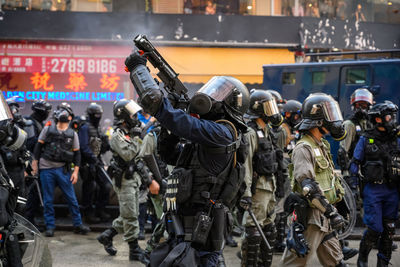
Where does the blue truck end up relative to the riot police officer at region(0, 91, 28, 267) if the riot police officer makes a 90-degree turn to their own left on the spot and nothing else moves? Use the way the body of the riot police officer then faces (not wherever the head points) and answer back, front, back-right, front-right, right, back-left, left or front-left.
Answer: front-right

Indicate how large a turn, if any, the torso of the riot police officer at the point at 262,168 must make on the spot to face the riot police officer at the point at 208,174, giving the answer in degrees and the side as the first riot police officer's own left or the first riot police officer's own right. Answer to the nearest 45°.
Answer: approximately 45° to the first riot police officer's own right

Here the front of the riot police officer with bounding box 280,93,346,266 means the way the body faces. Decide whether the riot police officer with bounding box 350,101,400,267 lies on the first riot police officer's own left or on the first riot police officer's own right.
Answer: on the first riot police officer's own left

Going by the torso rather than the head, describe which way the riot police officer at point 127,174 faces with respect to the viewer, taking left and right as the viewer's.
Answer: facing to the right of the viewer

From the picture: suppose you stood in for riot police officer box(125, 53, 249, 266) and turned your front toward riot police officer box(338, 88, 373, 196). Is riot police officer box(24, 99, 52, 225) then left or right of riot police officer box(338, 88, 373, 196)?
left

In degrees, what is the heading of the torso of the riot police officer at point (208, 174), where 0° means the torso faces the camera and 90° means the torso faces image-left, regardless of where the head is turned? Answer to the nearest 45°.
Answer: approximately 90°

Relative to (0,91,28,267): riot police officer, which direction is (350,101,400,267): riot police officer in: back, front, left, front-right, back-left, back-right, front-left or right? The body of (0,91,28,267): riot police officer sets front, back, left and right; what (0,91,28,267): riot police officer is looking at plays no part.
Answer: front

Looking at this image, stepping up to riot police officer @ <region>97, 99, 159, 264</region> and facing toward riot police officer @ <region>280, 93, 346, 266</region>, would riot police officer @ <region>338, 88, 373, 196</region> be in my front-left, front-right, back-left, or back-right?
front-left

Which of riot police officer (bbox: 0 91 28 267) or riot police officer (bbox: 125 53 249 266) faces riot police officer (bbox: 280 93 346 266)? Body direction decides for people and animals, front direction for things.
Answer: riot police officer (bbox: 0 91 28 267)

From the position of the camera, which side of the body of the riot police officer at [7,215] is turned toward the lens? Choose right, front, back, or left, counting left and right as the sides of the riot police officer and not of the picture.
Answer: right

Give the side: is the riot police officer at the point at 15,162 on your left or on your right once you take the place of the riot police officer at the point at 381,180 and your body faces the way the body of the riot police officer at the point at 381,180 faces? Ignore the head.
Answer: on your right

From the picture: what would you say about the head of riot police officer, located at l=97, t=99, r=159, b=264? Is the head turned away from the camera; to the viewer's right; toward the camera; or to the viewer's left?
to the viewer's right
